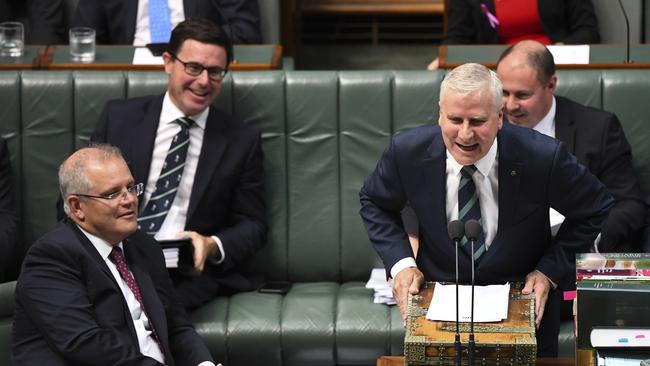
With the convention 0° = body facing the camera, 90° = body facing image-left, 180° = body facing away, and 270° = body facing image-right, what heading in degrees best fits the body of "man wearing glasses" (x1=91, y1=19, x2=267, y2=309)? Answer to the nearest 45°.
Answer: approximately 0°

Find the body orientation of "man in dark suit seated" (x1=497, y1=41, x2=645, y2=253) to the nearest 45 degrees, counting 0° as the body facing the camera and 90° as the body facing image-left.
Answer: approximately 45°

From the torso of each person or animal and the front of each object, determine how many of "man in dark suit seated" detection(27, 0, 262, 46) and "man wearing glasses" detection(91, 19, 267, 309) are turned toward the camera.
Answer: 2

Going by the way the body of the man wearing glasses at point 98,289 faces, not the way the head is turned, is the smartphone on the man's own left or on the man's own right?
on the man's own left
